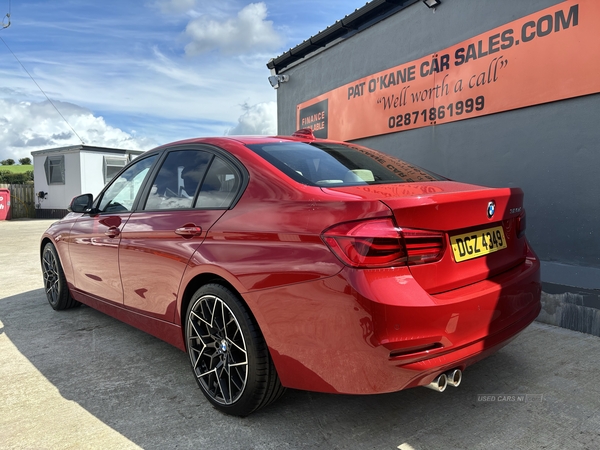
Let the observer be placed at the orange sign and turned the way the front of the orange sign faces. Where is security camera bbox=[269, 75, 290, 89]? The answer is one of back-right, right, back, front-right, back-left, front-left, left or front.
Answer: right

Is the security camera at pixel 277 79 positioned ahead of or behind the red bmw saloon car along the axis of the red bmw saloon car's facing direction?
ahead

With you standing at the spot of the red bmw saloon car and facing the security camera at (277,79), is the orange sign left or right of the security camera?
right

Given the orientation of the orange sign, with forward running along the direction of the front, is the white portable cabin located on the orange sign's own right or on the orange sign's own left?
on the orange sign's own right

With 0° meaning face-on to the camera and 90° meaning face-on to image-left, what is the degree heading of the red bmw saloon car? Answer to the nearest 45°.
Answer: approximately 135°

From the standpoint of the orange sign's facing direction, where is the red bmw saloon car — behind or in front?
in front

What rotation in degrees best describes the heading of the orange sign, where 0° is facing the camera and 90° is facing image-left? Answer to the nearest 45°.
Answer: approximately 45°

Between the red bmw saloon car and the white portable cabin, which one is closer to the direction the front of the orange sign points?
the red bmw saloon car

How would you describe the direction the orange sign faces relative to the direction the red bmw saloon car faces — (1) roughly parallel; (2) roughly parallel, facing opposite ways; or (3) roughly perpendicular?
roughly perpendicular

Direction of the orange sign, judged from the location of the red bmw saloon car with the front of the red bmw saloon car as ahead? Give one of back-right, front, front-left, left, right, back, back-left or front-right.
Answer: right
